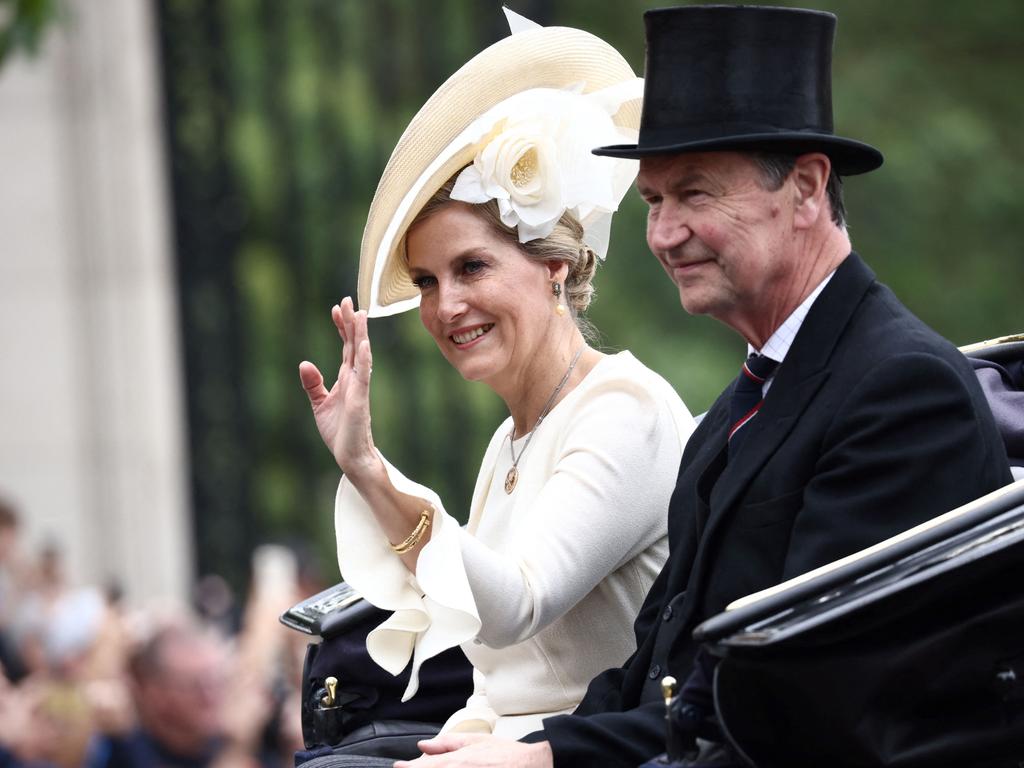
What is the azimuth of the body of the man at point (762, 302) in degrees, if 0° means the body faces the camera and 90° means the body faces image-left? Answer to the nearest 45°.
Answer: approximately 45°

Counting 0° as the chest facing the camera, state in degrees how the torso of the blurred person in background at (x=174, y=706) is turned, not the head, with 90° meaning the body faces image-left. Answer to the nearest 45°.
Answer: approximately 315°

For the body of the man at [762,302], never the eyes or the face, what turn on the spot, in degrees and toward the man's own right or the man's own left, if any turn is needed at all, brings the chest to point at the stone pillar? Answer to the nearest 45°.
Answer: approximately 90° to the man's own right

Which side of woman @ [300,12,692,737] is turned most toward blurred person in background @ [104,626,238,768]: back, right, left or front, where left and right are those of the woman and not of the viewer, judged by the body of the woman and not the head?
right
